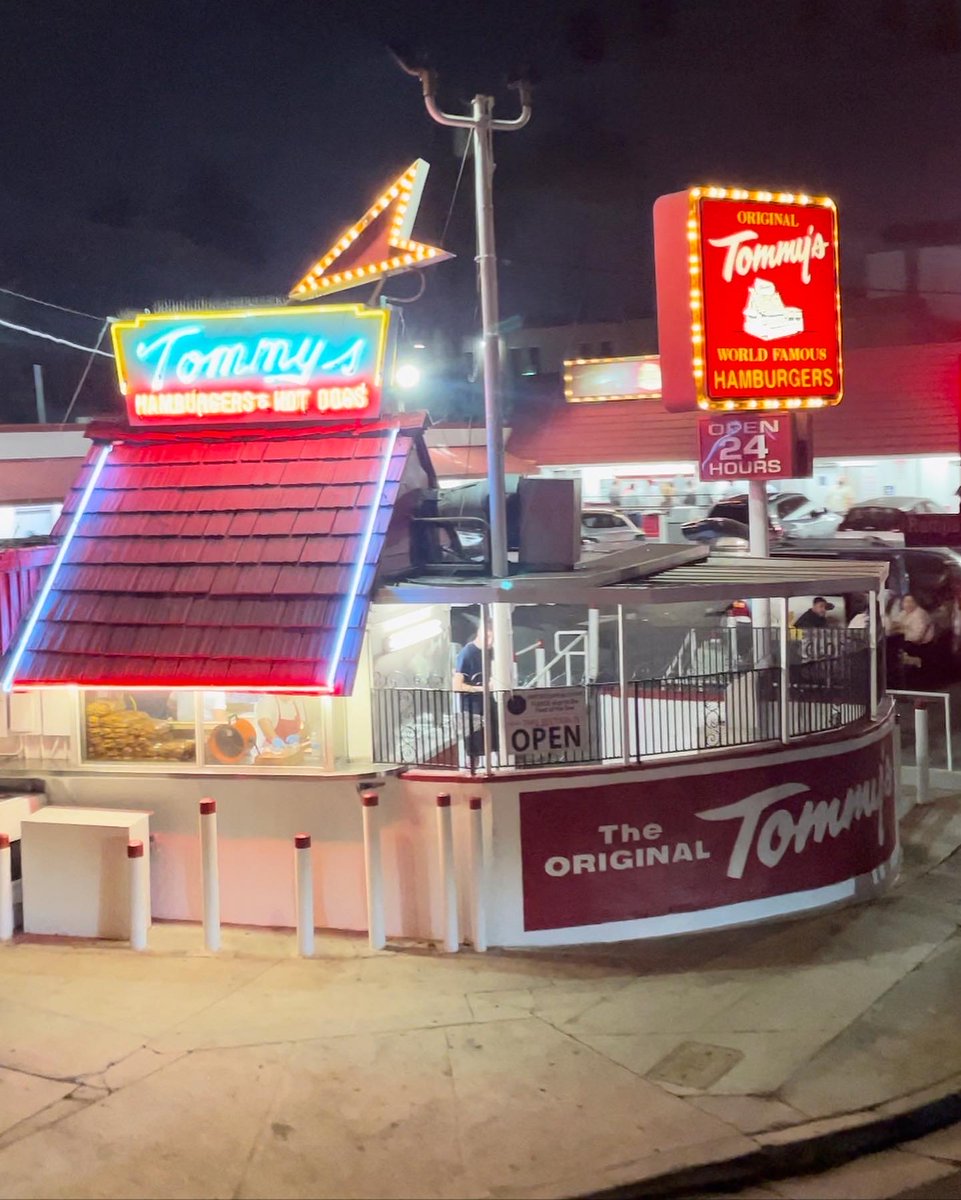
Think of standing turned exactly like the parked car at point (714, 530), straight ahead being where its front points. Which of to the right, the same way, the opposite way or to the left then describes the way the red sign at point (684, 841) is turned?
to the left

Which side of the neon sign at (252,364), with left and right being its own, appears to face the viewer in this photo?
front

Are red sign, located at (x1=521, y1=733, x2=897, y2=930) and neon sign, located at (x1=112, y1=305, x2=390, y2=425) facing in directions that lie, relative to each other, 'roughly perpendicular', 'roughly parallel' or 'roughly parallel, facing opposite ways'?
roughly parallel

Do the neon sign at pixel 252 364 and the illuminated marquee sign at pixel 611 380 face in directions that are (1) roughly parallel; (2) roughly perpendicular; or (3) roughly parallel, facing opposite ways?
roughly parallel

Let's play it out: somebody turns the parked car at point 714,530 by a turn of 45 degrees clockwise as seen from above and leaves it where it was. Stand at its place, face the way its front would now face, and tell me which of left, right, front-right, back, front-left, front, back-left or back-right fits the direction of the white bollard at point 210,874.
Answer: back-left

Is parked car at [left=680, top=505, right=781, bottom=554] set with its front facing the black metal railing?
no

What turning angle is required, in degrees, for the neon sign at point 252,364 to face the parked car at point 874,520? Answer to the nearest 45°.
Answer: approximately 135° to its left

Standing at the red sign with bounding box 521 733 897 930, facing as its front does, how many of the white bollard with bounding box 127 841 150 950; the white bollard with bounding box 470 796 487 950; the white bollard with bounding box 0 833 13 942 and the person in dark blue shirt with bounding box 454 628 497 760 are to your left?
0

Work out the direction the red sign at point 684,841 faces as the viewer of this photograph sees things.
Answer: facing the viewer

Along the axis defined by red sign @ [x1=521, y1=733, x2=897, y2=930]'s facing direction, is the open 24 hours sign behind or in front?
behind

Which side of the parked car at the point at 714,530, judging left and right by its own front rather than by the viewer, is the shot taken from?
left

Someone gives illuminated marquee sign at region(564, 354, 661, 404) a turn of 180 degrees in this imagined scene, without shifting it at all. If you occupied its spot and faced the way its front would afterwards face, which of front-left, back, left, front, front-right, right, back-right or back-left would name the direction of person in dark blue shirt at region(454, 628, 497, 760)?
back

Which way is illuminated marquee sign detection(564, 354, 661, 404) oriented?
toward the camera

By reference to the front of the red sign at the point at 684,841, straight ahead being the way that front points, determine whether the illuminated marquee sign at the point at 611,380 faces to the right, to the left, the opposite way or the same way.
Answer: the same way

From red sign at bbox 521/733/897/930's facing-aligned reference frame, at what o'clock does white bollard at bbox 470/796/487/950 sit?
The white bollard is roughly at 2 o'clock from the red sign.
